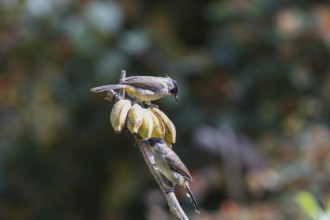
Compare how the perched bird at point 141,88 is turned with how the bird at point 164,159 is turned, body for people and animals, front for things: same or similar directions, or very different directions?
very different directions

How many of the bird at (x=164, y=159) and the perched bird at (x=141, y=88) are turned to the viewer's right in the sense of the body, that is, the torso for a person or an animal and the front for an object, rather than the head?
1

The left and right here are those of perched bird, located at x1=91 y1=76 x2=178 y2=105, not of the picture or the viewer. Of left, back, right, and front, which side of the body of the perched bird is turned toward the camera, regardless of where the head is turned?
right

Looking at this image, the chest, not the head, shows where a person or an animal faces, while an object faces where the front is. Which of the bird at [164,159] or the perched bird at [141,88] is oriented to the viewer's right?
the perched bird

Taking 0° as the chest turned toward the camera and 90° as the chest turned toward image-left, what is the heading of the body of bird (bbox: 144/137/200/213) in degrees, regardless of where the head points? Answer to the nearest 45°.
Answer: approximately 90°
